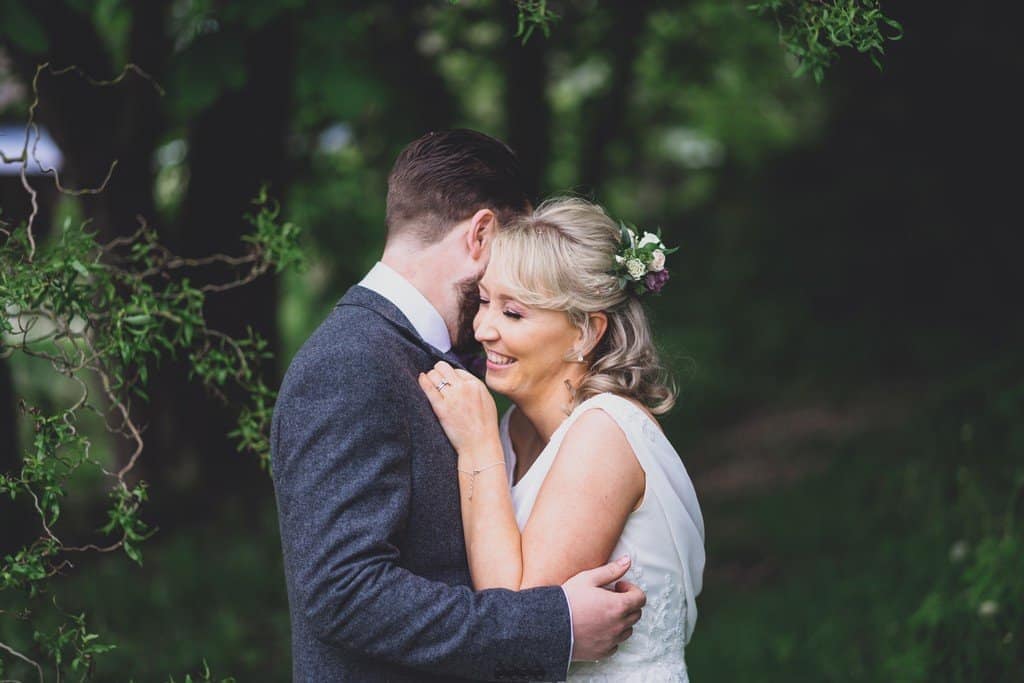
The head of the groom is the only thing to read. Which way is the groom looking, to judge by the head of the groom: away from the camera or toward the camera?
away from the camera

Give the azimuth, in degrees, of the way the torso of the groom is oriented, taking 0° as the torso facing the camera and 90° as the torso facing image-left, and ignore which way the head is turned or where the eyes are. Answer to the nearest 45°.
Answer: approximately 270°

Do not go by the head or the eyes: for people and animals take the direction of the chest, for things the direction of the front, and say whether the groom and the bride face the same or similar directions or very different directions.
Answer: very different directions

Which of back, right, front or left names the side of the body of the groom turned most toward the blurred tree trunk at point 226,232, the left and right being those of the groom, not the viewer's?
left

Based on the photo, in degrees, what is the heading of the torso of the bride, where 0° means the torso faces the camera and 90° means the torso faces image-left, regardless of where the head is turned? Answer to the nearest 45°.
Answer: approximately 90°

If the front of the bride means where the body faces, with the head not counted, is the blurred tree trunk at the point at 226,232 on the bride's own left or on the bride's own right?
on the bride's own right

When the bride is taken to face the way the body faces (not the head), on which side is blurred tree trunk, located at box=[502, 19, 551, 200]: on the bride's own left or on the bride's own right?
on the bride's own right

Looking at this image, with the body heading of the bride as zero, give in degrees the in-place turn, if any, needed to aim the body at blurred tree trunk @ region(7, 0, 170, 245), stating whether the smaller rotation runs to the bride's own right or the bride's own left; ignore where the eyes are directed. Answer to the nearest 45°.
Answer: approximately 45° to the bride's own right
